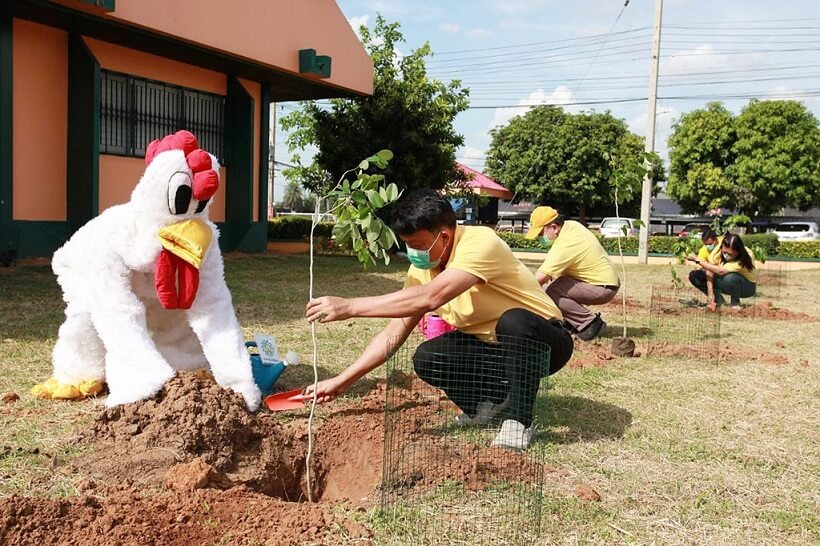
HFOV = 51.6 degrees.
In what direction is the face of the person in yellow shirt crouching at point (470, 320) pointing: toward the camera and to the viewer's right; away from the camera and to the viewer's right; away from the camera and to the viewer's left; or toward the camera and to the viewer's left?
toward the camera and to the viewer's left

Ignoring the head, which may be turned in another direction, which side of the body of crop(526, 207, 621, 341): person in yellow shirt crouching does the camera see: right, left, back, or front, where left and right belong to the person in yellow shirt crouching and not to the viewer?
left

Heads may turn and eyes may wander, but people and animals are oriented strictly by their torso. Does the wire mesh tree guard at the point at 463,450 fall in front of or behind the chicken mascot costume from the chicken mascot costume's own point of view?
in front

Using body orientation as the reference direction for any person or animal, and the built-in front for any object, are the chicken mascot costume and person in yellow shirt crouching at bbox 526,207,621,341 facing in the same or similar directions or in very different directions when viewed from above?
very different directions

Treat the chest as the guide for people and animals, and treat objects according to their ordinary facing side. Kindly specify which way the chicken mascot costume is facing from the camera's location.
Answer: facing the viewer and to the right of the viewer

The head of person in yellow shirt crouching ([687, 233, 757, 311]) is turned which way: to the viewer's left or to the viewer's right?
to the viewer's left
